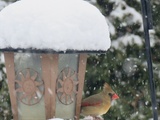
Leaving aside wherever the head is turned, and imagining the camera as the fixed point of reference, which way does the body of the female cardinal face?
to the viewer's right

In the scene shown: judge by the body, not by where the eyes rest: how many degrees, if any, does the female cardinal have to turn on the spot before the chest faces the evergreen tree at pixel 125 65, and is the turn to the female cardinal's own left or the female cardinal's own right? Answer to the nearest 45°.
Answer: approximately 90° to the female cardinal's own left
